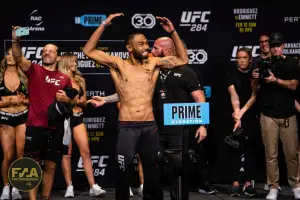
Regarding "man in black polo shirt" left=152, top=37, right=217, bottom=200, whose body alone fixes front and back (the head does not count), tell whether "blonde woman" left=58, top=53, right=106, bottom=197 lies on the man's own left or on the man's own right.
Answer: on the man's own right

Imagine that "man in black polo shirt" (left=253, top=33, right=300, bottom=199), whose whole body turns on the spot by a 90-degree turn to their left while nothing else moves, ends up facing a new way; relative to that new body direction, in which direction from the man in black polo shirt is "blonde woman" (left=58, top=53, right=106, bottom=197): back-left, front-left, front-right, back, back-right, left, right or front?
back

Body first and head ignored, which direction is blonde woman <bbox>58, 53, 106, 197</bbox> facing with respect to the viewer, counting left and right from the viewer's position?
facing the viewer and to the right of the viewer

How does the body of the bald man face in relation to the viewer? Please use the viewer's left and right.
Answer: facing the viewer

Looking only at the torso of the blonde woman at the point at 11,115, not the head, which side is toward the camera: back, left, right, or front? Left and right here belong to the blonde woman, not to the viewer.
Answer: front

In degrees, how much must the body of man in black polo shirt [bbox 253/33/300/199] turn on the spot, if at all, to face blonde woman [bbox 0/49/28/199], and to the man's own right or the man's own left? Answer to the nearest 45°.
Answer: approximately 90° to the man's own right

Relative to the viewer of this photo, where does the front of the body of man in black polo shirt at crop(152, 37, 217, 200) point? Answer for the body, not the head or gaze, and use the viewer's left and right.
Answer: facing the viewer and to the left of the viewer

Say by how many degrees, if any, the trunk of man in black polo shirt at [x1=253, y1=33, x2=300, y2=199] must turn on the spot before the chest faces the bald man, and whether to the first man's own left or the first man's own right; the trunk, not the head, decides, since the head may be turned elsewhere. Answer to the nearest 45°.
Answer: approximately 45° to the first man's own right

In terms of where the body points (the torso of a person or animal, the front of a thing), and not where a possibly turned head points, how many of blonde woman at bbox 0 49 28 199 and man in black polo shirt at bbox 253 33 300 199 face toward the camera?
2

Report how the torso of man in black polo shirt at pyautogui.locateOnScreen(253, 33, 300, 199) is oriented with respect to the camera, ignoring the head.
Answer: toward the camera

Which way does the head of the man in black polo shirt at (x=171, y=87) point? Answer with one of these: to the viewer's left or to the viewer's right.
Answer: to the viewer's left

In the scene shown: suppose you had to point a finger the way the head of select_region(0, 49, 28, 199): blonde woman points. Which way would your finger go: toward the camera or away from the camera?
toward the camera
